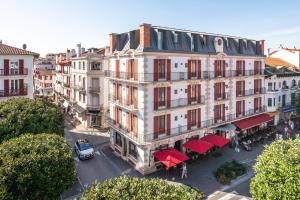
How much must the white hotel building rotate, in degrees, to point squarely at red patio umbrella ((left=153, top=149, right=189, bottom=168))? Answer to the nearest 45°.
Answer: approximately 45° to its right

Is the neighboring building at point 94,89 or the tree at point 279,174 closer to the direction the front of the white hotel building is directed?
the tree

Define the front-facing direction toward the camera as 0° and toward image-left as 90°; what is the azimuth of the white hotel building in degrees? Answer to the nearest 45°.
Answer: approximately 315°

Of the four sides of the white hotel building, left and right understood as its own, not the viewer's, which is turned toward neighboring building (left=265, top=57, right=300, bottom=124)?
left

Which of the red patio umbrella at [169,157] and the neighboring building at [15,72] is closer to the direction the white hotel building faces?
the red patio umbrella

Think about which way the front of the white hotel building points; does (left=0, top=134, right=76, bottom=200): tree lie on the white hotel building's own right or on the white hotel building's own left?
on the white hotel building's own right

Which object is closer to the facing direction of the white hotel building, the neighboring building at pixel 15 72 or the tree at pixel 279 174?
the tree

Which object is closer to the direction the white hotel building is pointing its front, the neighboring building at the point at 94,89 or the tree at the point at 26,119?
the tree

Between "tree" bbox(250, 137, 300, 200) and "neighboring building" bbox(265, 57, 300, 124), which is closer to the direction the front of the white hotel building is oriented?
the tree
